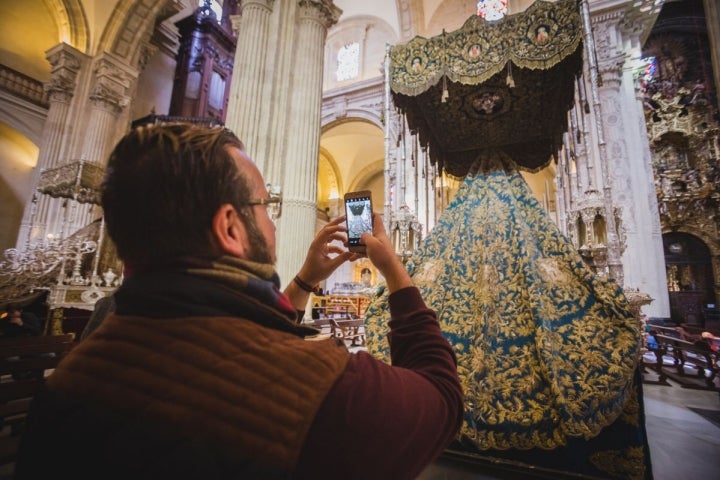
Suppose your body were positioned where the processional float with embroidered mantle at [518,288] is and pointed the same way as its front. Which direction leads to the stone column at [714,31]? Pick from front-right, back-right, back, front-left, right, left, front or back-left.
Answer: front-right

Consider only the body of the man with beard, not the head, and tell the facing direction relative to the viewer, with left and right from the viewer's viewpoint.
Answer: facing away from the viewer and to the right of the viewer

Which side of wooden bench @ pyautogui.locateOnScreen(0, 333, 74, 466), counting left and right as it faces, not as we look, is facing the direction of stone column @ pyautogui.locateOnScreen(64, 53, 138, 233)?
front

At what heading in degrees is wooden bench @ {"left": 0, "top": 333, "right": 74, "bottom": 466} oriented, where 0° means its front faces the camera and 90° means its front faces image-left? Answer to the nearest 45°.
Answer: approximately 180°

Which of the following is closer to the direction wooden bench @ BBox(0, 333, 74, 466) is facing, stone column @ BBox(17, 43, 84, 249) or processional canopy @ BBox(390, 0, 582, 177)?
the stone column

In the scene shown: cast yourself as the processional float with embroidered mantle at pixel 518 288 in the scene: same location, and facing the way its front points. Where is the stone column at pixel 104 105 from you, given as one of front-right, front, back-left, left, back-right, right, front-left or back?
left

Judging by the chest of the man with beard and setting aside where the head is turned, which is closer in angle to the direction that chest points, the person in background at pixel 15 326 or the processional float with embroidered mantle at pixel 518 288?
the processional float with embroidered mantle

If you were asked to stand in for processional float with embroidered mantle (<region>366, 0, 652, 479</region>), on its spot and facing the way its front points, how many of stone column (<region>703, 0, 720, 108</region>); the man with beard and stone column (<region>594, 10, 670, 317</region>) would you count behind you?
1

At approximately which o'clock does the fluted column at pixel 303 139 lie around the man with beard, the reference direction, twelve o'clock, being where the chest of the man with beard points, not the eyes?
The fluted column is roughly at 11 o'clock from the man with beard.

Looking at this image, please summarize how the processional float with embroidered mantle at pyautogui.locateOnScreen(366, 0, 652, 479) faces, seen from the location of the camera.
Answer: facing away from the viewer

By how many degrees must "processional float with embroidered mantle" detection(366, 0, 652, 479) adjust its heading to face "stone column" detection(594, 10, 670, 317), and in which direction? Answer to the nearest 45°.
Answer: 0° — it already faces it

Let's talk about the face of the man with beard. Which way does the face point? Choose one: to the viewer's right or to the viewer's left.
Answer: to the viewer's right

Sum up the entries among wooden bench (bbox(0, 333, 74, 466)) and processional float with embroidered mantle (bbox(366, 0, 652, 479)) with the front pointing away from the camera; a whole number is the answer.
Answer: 2
